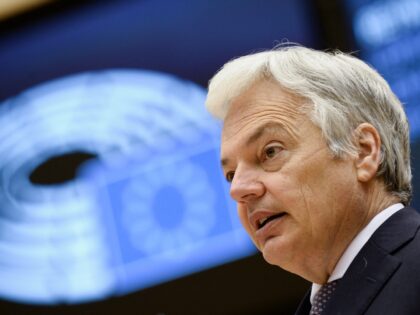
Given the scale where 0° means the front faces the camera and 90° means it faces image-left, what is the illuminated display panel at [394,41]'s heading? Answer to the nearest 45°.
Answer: approximately 0°

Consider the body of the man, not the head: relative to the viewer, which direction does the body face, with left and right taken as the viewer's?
facing the viewer and to the left of the viewer

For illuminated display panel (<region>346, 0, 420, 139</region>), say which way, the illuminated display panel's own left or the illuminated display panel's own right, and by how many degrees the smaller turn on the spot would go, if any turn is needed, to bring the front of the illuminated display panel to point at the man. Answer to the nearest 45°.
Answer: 0° — it already faces them

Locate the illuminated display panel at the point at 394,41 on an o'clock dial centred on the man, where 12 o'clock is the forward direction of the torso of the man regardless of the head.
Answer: The illuminated display panel is roughly at 5 o'clock from the man.

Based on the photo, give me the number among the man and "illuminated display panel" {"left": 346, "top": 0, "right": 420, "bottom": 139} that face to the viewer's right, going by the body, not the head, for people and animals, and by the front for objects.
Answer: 0
